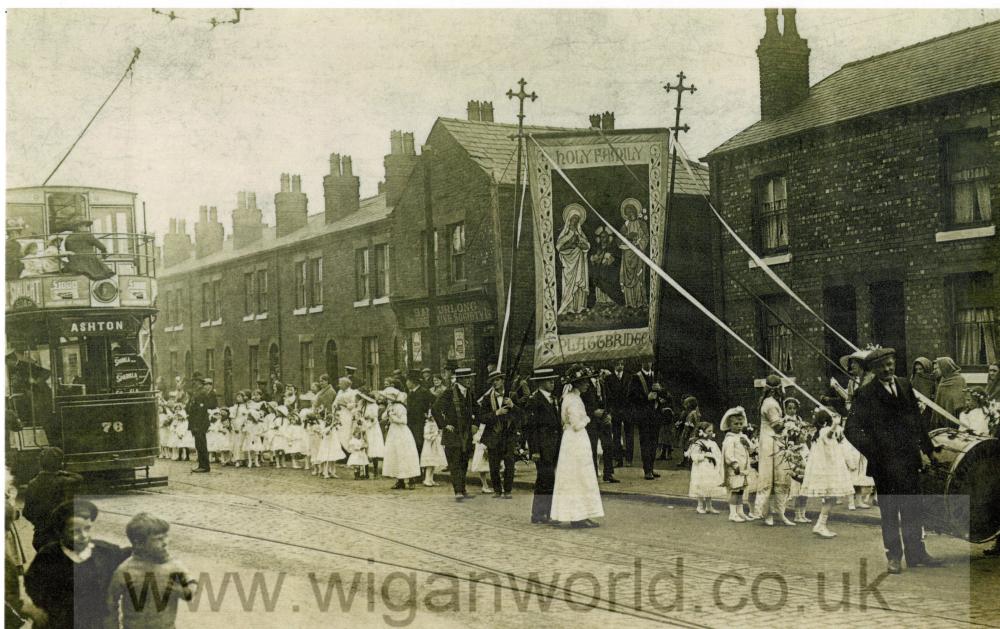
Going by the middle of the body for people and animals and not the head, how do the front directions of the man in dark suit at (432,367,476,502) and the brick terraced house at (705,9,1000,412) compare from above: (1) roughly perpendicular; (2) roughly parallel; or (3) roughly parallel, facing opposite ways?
roughly perpendicular

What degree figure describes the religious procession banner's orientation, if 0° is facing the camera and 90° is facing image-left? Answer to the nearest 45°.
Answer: approximately 0°

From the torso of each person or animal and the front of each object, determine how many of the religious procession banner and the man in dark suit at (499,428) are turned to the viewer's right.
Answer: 0

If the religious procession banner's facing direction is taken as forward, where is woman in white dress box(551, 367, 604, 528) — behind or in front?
in front

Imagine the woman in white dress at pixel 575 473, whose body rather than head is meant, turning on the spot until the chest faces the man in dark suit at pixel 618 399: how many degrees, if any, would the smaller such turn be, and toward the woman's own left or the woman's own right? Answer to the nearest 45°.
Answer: approximately 90° to the woman's own left
